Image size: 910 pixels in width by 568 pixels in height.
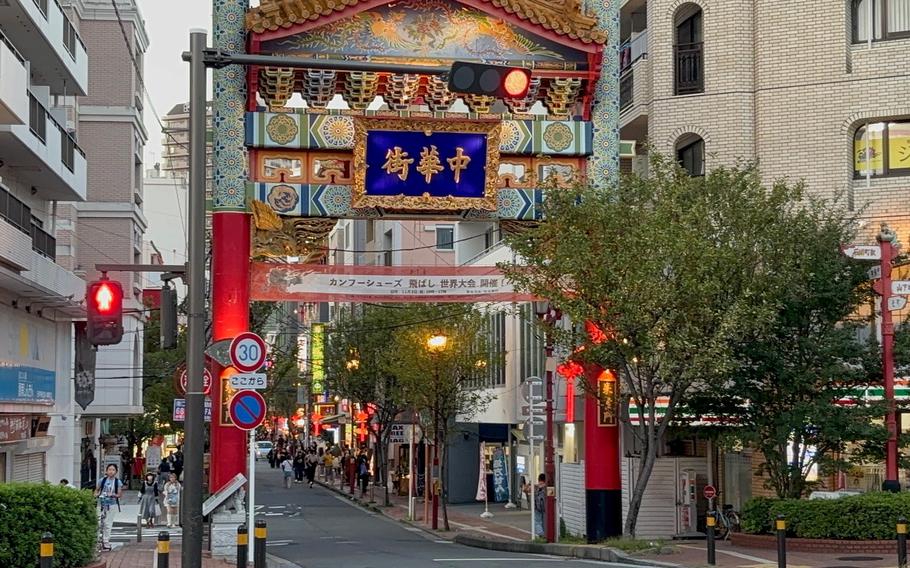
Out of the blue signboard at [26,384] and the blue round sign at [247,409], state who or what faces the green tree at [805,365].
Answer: the blue signboard

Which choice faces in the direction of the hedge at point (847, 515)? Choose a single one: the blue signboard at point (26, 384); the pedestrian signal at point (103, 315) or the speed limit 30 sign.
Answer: the blue signboard

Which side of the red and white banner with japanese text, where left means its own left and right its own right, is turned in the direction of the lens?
front

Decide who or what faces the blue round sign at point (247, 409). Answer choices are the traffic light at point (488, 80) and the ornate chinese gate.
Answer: the ornate chinese gate

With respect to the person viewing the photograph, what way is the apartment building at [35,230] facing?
facing the viewer and to the right of the viewer

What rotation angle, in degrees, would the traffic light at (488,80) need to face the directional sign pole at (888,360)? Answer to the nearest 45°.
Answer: approximately 135° to its left

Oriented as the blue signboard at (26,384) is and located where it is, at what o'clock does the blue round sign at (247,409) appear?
The blue round sign is roughly at 1 o'clock from the blue signboard.

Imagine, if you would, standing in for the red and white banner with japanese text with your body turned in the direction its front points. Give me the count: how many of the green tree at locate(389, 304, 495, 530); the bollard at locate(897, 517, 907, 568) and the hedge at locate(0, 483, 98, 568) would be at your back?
1

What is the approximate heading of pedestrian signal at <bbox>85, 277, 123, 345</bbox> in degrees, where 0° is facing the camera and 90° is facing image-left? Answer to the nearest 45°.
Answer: approximately 0°
